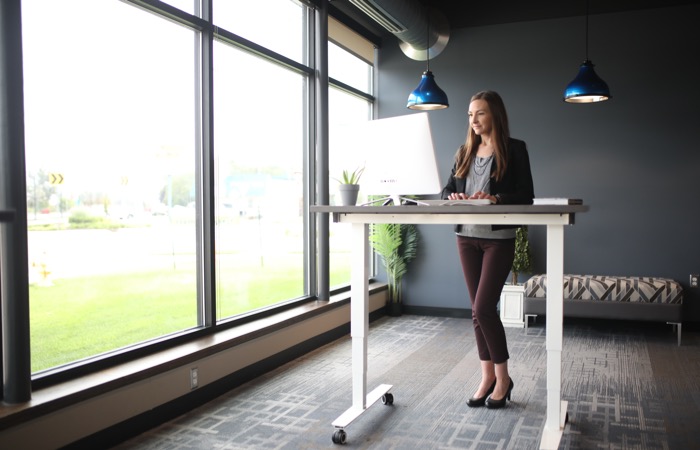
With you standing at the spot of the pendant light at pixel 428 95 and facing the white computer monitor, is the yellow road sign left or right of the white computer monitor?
right

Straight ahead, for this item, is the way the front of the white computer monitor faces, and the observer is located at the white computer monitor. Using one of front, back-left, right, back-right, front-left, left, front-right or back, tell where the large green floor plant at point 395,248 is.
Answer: front-left

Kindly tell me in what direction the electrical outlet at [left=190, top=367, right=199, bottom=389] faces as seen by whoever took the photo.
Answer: facing the viewer and to the right of the viewer

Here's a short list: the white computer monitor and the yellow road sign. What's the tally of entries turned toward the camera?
1

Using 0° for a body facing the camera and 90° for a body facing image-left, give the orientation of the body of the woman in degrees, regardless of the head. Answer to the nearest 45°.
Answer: approximately 45°

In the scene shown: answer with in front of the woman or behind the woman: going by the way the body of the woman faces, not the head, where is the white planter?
behind

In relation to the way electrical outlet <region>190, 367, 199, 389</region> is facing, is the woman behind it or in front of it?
in front

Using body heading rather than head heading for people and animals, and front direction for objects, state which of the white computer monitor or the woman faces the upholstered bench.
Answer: the white computer monitor
